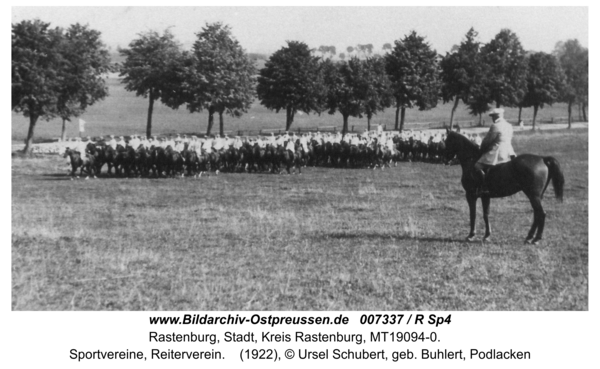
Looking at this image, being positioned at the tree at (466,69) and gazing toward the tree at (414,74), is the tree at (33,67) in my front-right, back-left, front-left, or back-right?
front-left

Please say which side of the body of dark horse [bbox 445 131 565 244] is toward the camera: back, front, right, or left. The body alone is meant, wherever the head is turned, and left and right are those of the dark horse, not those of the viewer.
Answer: left

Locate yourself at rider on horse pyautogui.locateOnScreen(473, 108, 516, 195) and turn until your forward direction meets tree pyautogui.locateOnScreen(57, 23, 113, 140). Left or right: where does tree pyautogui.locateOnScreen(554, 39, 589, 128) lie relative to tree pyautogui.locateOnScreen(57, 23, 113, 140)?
right

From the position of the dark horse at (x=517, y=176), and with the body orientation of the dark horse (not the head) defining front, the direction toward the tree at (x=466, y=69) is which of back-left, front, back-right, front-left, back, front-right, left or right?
right

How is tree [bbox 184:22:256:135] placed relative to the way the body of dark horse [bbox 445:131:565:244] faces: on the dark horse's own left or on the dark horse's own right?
on the dark horse's own right

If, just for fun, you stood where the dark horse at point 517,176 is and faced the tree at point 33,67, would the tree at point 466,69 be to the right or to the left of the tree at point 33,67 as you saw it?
right

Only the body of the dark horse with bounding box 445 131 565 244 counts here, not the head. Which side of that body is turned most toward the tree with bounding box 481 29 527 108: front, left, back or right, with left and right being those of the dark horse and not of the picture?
right

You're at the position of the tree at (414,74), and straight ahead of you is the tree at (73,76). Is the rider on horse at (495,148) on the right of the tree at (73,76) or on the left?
left

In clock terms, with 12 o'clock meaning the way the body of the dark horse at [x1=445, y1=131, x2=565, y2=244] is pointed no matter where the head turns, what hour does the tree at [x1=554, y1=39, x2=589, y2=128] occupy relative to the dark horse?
The tree is roughly at 3 o'clock from the dark horse.

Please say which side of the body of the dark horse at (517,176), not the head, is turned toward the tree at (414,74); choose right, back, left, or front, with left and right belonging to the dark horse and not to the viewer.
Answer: right

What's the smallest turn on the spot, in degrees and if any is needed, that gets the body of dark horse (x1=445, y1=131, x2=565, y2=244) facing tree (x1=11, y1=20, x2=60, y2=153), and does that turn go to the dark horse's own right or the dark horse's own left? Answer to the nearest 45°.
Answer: approximately 45° to the dark horse's own right
